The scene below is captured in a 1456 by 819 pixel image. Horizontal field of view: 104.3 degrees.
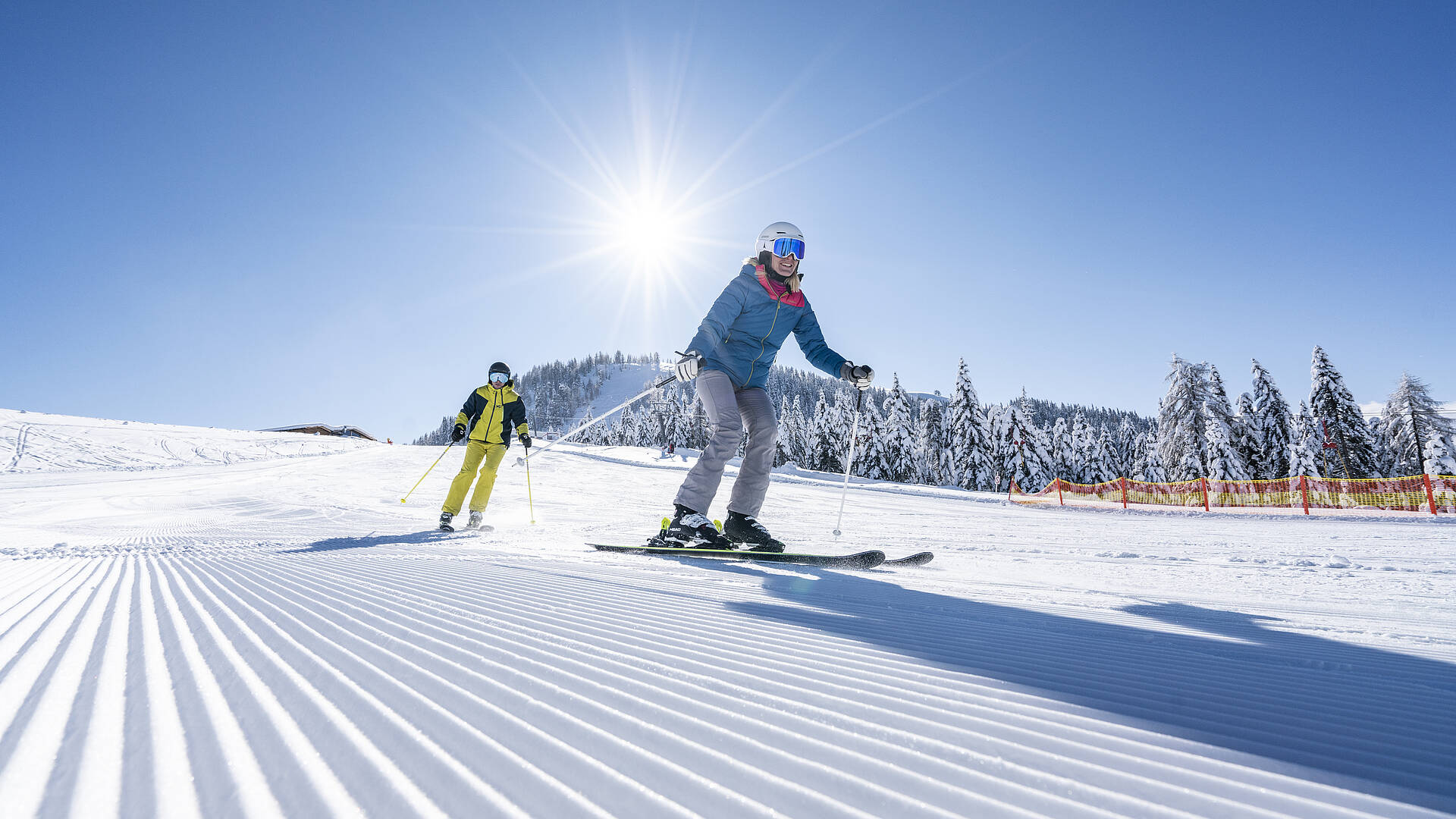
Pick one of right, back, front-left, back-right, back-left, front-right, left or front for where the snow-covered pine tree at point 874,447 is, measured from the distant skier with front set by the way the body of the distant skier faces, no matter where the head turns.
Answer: back-left

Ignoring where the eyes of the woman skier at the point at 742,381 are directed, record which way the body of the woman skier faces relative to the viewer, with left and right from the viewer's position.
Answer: facing the viewer and to the right of the viewer

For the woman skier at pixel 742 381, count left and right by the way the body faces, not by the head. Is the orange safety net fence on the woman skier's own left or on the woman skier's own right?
on the woman skier's own left

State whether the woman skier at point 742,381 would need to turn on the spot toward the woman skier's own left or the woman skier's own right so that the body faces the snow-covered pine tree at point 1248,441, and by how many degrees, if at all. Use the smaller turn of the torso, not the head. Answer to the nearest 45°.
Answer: approximately 90° to the woman skier's own left

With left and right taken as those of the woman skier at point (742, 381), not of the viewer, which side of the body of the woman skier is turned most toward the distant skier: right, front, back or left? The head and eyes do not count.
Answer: back

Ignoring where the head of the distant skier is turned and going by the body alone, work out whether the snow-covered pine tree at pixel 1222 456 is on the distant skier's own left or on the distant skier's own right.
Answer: on the distant skier's own left

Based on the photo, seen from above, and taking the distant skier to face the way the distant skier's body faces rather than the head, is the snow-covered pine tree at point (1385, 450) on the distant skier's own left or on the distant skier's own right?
on the distant skier's own left

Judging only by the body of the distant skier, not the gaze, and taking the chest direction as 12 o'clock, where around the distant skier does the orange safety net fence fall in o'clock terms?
The orange safety net fence is roughly at 9 o'clock from the distant skier.

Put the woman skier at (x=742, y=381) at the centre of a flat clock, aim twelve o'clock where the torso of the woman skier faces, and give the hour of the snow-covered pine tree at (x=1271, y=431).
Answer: The snow-covered pine tree is roughly at 9 o'clock from the woman skier.

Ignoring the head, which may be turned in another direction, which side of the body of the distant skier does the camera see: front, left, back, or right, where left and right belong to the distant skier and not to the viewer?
front

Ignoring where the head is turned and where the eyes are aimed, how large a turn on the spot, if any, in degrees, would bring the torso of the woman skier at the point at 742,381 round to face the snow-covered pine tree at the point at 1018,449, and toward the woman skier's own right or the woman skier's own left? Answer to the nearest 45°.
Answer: approximately 90° to the woman skier's own left

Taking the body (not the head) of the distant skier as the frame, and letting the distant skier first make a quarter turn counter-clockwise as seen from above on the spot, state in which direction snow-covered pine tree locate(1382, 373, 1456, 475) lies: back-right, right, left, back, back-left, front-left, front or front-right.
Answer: front

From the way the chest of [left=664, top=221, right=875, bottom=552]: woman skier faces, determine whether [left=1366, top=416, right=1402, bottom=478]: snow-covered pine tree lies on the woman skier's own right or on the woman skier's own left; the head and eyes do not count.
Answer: on the woman skier's own left

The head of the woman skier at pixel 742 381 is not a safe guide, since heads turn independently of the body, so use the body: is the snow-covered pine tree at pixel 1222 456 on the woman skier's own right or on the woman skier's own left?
on the woman skier's own left

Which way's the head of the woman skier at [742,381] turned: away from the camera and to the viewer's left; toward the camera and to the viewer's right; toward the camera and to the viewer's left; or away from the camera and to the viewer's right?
toward the camera and to the viewer's right
